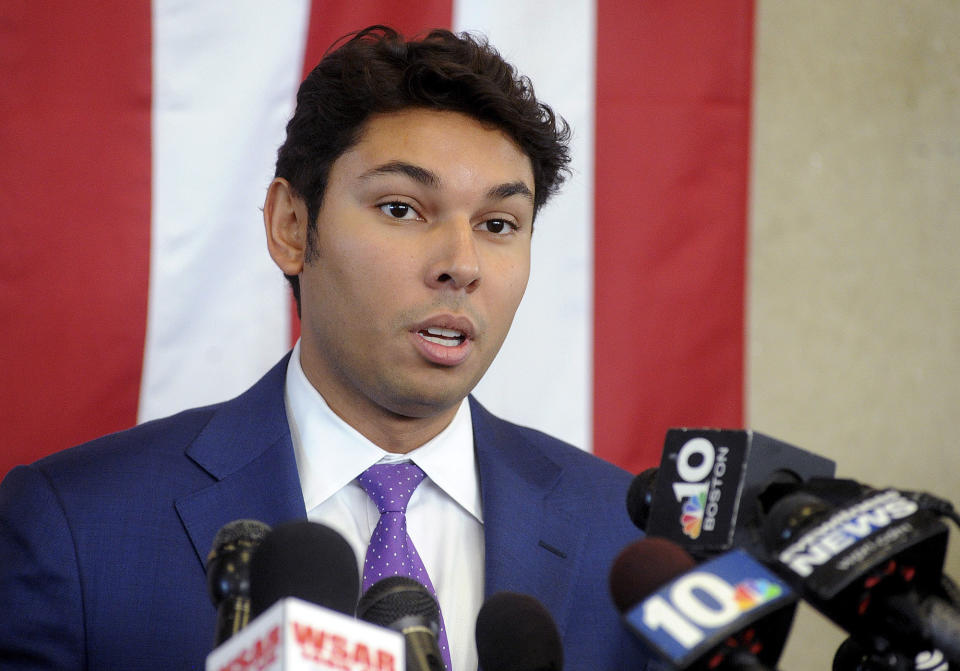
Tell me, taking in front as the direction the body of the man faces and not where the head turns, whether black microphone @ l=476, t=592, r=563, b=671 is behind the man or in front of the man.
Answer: in front

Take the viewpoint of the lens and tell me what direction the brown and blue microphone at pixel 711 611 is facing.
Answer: facing away from the viewer and to the left of the viewer

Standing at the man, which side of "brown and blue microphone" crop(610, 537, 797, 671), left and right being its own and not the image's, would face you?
front

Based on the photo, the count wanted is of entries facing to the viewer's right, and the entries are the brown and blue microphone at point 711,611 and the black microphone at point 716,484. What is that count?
0

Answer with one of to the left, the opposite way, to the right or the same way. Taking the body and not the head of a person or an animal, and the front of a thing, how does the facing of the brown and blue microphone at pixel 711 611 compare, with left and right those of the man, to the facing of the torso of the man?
the opposite way

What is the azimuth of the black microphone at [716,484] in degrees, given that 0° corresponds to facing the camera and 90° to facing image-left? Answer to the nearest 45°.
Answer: approximately 135°

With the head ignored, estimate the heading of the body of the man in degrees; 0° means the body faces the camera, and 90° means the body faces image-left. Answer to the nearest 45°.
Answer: approximately 315°

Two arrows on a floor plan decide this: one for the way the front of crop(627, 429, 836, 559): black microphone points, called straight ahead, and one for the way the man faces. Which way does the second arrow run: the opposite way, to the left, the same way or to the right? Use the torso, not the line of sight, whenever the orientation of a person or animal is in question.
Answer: the opposite way
